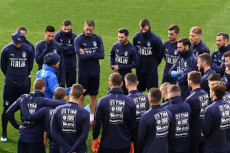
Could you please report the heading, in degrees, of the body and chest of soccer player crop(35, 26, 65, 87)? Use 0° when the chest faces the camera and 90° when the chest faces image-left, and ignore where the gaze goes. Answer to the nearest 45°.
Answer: approximately 0°

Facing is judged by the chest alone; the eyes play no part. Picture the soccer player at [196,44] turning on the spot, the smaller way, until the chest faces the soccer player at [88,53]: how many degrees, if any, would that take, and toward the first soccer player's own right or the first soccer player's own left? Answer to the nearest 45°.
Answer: approximately 45° to the first soccer player's own right

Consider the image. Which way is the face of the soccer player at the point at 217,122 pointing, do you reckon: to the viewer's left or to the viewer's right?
to the viewer's left

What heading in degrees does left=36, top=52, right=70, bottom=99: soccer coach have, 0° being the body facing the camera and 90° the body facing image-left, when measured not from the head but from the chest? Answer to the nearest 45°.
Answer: approximately 270°

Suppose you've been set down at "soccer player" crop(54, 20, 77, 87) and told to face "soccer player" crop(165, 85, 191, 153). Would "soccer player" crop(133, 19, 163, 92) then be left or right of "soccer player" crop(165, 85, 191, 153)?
left

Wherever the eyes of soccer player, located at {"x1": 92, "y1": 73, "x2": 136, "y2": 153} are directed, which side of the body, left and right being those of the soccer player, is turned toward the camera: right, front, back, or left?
back
